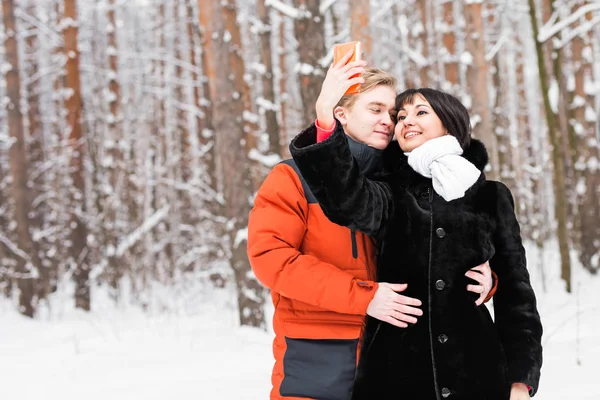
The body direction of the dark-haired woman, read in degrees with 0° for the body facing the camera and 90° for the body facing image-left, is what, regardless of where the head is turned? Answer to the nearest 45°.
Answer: approximately 0°

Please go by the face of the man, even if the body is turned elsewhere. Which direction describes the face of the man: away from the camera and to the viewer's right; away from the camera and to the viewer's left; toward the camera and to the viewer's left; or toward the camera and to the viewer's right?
toward the camera and to the viewer's right

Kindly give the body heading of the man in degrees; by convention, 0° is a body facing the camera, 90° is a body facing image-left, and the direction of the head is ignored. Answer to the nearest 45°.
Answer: approximately 315°

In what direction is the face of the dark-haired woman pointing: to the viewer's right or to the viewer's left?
to the viewer's left
